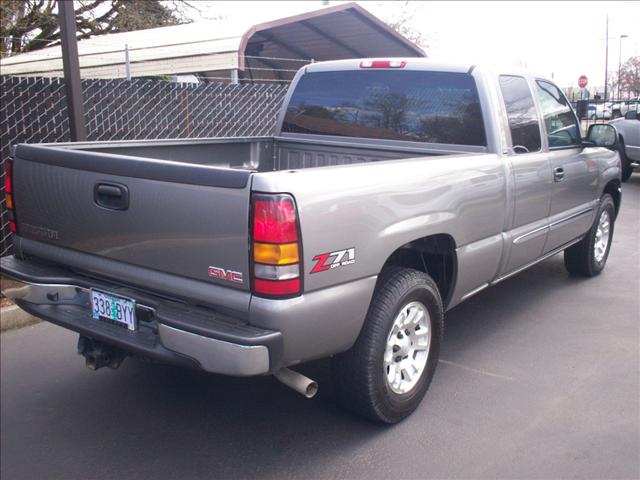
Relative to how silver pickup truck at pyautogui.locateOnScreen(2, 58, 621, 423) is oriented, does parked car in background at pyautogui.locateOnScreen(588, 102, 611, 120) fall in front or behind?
in front

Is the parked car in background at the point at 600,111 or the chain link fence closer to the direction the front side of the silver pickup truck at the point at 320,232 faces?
the parked car in background

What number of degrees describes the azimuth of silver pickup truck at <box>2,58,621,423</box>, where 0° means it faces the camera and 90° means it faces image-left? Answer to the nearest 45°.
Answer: approximately 225°

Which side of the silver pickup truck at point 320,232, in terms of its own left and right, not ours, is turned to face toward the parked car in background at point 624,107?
front

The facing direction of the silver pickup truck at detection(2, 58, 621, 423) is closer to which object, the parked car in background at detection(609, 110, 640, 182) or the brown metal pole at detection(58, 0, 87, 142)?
the parked car in background

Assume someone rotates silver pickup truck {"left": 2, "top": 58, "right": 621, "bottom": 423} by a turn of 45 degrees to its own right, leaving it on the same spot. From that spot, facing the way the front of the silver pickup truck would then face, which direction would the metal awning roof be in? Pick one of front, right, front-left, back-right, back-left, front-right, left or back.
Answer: left

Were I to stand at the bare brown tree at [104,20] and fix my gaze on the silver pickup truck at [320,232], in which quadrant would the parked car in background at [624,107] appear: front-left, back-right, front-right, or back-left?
front-left

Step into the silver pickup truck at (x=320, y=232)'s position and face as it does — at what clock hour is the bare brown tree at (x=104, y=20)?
The bare brown tree is roughly at 10 o'clock from the silver pickup truck.

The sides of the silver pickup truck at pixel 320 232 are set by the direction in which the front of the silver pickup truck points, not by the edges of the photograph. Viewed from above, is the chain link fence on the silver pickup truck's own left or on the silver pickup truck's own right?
on the silver pickup truck's own left

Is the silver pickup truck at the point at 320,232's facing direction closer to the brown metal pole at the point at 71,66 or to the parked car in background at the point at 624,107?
the parked car in background

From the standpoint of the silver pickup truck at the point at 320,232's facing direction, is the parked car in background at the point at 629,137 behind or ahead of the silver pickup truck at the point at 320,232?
ahead
